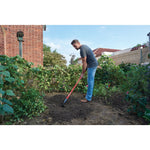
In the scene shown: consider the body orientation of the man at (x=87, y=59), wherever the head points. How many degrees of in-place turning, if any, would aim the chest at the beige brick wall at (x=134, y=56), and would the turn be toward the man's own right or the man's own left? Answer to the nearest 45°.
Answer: approximately 135° to the man's own right

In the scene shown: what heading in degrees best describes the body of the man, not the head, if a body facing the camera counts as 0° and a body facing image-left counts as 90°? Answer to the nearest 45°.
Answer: approximately 90°

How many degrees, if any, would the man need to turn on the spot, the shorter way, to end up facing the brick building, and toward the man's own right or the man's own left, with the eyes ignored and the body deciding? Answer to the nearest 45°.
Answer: approximately 45° to the man's own right

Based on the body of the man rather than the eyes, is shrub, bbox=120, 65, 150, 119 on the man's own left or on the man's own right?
on the man's own left

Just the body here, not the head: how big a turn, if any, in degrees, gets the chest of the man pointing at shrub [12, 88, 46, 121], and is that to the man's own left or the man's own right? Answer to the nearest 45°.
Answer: approximately 45° to the man's own left

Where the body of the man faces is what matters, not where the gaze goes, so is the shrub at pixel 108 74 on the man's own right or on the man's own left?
on the man's own right
